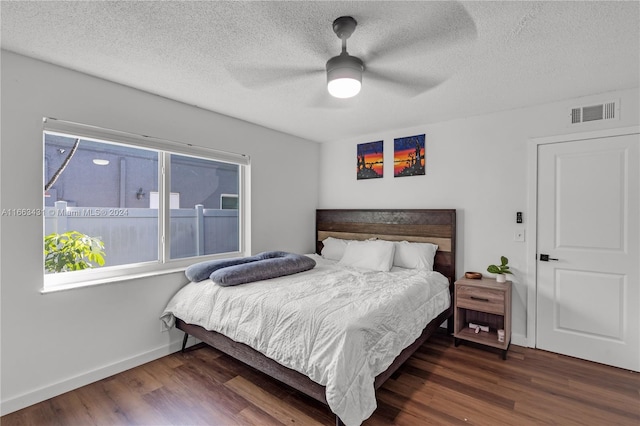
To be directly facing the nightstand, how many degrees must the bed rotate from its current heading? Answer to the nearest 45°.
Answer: approximately 135° to its left

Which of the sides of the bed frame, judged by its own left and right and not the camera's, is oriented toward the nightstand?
left

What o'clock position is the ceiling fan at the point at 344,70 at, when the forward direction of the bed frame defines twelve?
The ceiling fan is roughly at 11 o'clock from the bed frame.

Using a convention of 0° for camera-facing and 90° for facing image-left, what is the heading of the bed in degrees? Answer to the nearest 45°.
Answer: approximately 45°
